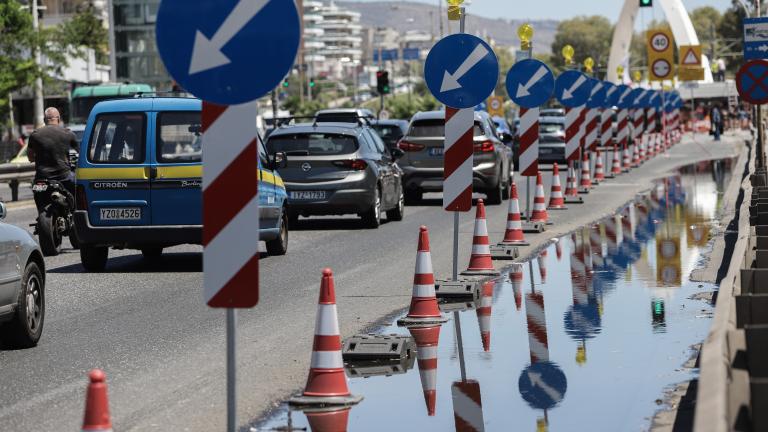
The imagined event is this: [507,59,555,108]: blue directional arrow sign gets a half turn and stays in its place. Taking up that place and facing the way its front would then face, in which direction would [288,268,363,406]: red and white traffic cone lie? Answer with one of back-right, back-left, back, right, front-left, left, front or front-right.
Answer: back

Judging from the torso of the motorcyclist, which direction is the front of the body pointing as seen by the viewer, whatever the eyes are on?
away from the camera

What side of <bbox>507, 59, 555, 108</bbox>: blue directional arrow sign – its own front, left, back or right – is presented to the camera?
front

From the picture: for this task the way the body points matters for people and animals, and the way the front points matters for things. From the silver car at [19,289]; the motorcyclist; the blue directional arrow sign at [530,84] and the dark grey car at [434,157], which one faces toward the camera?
the blue directional arrow sign

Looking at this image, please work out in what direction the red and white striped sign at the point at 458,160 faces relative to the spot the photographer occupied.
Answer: facing the viewer

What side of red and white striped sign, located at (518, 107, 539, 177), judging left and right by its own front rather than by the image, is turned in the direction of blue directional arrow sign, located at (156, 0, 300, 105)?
front

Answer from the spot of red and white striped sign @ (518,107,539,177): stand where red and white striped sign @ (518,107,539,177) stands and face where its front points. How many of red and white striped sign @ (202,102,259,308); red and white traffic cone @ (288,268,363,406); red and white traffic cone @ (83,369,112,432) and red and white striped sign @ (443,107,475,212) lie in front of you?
4

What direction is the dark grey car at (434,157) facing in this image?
away from the camera

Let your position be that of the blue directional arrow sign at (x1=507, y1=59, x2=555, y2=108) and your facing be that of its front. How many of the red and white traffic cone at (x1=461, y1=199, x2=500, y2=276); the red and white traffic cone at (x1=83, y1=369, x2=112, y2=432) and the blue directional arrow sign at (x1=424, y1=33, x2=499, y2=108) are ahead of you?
3

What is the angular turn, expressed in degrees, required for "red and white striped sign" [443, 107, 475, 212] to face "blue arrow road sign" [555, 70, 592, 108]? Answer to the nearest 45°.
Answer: approximately 180°

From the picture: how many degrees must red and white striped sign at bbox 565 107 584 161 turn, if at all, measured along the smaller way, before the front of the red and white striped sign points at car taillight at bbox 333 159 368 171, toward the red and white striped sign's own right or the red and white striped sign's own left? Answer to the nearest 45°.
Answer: approximately 45° to the red and white striped sign's own right

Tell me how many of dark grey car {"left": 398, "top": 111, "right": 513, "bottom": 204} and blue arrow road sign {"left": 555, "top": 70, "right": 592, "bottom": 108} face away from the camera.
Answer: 1

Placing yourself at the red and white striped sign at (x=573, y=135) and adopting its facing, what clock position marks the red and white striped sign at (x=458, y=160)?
the red and white striped sign at (x=458, y=160) is roughly at 12 o'clock from the red and white striped sign at (x=573, y=135).

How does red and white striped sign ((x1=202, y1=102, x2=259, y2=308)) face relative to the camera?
toward the camera
